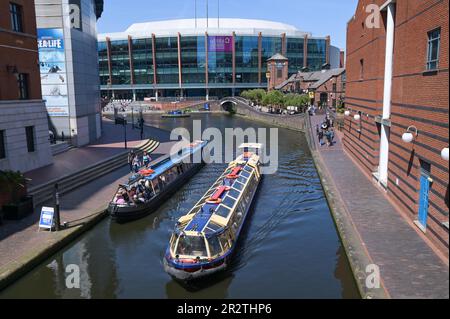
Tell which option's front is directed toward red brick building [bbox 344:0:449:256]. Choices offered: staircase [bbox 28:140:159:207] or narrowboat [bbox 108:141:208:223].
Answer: the staircase

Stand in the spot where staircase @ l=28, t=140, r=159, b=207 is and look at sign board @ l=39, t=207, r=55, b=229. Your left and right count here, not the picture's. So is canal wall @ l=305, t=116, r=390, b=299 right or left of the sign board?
left

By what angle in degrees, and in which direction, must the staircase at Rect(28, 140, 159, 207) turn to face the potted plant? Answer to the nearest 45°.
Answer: approximately 90° to its right

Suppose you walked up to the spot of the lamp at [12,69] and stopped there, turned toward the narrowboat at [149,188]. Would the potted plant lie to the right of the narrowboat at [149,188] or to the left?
right

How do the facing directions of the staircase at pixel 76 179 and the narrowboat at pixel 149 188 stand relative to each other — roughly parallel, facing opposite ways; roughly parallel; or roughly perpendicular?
roughly perpendicular

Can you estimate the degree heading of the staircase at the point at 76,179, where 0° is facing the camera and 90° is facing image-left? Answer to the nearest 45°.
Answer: approximately 315°

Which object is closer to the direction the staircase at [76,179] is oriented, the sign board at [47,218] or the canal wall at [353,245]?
the canal wall

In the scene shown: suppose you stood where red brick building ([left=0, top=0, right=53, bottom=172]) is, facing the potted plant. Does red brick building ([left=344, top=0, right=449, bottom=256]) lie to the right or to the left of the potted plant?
left
